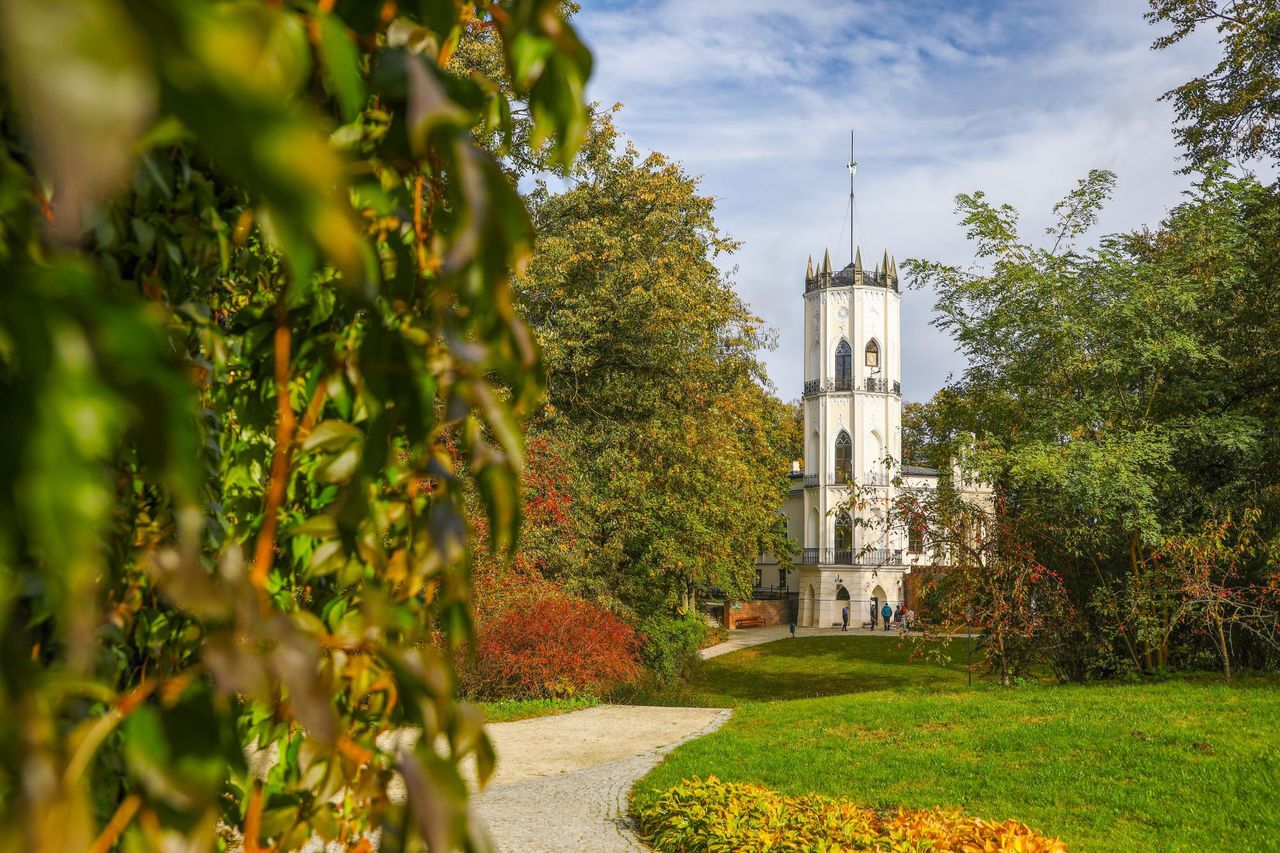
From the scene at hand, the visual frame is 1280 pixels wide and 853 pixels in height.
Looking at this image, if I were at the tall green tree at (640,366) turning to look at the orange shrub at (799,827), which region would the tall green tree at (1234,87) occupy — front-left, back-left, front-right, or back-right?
front-left

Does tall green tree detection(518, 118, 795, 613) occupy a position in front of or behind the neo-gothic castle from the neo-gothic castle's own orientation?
in front

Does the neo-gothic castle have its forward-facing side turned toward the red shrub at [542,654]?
yes

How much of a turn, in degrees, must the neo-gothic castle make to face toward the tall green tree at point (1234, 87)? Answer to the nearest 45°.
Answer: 0° — it already faces it

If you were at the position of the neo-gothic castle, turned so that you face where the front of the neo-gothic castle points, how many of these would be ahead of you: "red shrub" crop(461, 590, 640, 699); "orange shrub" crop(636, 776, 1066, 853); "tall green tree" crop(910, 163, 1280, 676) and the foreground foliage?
4

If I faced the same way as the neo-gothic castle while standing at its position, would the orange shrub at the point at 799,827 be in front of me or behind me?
in front

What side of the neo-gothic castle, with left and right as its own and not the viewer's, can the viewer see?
front

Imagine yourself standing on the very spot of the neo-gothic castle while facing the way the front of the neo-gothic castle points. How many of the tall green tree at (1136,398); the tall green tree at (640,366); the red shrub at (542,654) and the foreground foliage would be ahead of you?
4

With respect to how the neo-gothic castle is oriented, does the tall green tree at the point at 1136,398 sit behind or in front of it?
in front

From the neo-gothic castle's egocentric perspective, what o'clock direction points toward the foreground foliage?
The foreground foliage is roughly at 12 o'clock from the neo-gothic castle.

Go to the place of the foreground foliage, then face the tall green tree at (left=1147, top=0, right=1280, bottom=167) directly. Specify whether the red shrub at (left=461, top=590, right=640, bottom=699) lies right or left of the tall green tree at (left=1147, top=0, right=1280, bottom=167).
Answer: left
